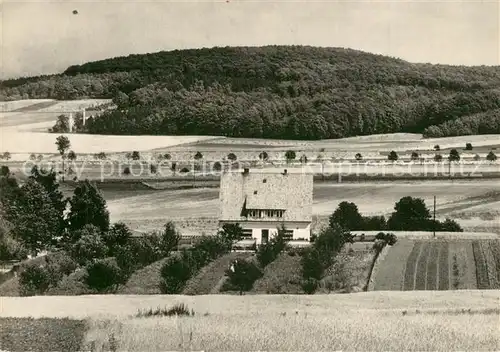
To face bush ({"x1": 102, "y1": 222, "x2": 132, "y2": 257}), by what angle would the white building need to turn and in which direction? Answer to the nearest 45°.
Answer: approximately 90° to its right

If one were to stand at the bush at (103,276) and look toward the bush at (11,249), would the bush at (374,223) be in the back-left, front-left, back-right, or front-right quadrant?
back-right

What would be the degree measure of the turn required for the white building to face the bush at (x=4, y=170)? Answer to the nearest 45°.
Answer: approximately 90° to its right

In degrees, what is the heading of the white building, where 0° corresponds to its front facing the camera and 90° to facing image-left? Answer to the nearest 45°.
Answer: approximately 0°

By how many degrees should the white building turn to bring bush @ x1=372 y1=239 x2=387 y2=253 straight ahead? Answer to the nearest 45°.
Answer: approximately 45° to its left

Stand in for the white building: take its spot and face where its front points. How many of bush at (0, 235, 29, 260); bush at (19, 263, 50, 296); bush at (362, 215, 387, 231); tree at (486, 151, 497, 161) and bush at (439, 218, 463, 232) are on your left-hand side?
3

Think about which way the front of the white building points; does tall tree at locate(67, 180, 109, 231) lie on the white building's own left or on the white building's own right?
on the white building's own right

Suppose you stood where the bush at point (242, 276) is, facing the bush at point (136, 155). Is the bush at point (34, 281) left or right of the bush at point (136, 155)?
left

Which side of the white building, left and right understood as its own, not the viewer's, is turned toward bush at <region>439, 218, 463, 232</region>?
left

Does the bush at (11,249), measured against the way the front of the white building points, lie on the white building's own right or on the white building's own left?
on the white building's own right
